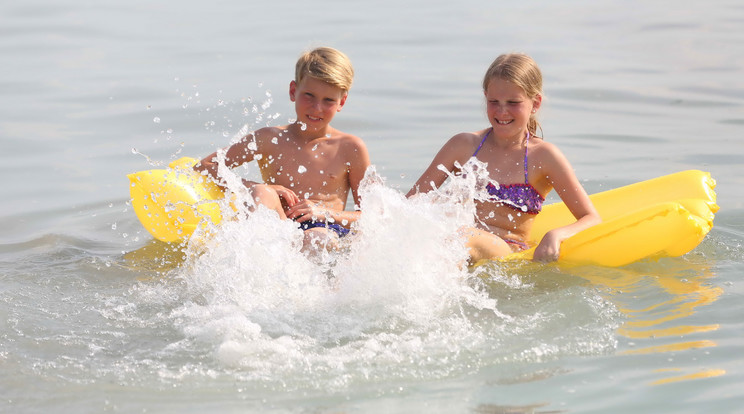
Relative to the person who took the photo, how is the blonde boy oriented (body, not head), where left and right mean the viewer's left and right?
facing the viewer

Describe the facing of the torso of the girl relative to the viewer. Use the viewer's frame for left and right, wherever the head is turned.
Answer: facing the viewer and to the left of the viewer

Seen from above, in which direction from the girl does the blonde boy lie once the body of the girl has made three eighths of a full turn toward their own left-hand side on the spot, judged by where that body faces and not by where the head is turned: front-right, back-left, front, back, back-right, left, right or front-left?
back
